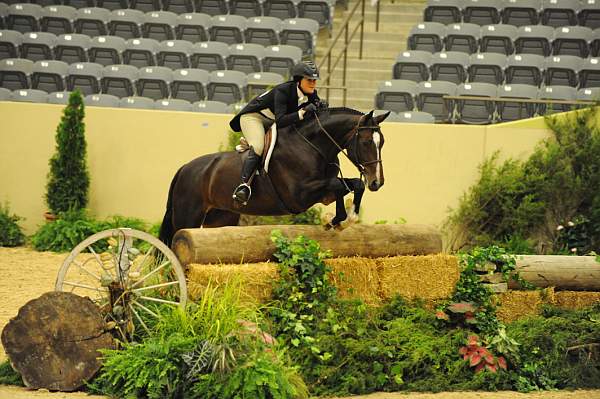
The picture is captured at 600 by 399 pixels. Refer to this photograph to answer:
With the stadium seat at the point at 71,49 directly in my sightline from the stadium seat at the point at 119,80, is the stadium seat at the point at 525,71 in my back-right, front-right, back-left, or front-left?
back-right

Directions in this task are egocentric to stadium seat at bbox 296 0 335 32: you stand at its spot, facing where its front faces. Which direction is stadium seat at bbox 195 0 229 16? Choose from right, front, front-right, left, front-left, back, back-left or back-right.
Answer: right

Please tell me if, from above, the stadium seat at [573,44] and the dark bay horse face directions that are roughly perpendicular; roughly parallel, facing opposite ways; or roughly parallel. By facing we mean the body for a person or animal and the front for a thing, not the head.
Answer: roughly perpendicular

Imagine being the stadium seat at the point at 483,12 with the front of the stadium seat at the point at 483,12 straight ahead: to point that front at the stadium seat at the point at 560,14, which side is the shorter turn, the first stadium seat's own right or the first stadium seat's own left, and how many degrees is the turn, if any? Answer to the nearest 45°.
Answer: approximately 90° to the first stadium seat's own left

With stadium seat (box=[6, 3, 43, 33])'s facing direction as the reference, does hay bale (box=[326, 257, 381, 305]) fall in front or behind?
in front

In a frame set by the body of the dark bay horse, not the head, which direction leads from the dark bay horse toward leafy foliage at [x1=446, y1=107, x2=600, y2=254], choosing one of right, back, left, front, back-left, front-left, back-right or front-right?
front-left

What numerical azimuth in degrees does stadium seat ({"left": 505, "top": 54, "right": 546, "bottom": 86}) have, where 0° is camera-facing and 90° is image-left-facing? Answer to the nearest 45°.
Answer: approximately 0°

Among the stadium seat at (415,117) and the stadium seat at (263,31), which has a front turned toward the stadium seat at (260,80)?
the stadium seat at (263,31)

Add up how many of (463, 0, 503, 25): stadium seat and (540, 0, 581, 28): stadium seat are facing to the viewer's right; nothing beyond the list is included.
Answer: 0

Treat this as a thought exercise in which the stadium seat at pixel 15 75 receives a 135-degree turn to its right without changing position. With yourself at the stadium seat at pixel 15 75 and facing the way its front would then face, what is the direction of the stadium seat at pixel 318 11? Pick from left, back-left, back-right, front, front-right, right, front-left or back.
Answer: back-right
